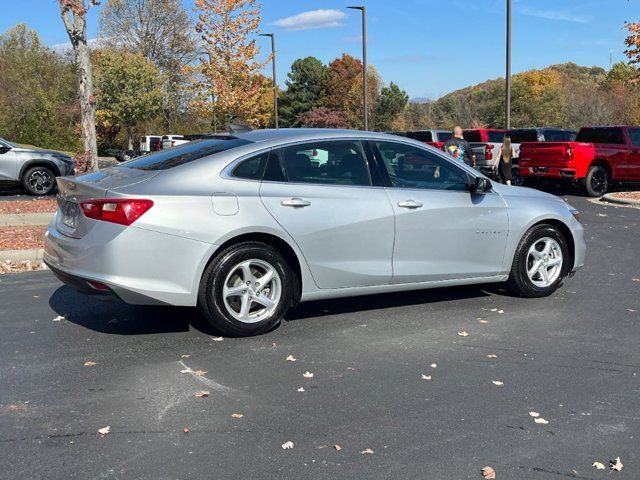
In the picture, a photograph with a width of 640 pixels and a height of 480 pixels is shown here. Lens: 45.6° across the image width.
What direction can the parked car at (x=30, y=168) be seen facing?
to the viewer's right

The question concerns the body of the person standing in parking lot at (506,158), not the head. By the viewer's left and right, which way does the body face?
facing away from the viewer

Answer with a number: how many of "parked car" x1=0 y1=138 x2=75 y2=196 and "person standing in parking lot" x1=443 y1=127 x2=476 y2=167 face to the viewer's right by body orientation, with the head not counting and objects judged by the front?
1

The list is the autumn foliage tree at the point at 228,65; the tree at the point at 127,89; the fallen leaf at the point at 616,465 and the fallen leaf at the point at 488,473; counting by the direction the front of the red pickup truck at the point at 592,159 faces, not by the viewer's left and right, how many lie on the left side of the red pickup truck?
2

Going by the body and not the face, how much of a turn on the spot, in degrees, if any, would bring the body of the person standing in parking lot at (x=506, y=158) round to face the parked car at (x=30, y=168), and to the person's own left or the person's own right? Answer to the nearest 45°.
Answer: approximately 90° to the person's own left

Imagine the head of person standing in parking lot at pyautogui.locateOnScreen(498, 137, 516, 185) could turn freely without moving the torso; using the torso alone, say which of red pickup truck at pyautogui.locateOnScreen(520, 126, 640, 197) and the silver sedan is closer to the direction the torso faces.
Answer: the red pickup truck
